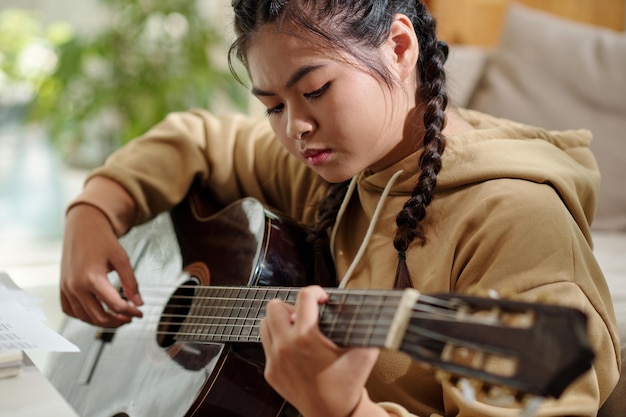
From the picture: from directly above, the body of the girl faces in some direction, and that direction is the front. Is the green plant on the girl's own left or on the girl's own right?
on the girl's own right

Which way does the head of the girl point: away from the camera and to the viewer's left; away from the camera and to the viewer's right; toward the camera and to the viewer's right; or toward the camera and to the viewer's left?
toward the camera and to the viewer's left

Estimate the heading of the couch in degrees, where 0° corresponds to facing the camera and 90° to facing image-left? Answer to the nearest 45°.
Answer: approximately 45°

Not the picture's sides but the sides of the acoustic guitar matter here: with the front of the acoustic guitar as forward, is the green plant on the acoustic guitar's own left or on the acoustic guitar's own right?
on the acoustic guitar's own right

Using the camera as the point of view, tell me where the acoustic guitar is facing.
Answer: facing the viewer and to the left of the viewer
